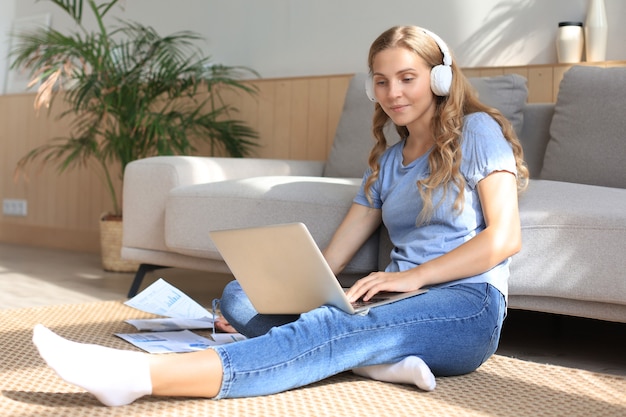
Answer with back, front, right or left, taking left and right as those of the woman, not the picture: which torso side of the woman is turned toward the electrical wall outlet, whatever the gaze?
right

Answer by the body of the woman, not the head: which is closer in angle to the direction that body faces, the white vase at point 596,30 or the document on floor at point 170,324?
the document on floor

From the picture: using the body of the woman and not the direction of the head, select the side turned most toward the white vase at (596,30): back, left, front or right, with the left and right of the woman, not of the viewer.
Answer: back

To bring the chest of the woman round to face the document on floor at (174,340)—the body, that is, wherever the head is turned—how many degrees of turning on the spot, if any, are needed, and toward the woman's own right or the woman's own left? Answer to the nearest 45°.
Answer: approximately 90° to the woman's own right

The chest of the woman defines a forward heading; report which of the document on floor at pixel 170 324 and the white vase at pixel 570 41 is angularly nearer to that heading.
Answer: the document on floor

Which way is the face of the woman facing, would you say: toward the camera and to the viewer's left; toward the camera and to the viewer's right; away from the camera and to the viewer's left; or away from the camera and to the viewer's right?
toward the camera and to the viewer's left

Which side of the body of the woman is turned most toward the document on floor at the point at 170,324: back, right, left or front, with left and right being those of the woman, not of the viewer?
right

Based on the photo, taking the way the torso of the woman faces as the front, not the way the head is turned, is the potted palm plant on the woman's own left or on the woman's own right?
on the woman's own right

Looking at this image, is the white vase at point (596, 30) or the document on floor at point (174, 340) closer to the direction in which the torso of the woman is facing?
the document on floor

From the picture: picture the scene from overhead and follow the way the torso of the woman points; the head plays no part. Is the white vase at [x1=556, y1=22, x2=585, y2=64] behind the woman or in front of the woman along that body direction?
behind

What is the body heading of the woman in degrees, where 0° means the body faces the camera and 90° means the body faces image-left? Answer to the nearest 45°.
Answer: approximately 45°
